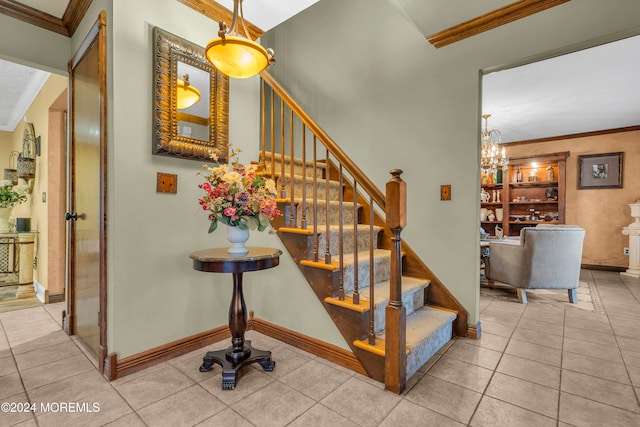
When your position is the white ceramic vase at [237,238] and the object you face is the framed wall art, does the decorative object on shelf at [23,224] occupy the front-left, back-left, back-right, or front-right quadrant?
back-left

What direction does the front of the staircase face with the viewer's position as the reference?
facing the viewer and to the right of the viewer

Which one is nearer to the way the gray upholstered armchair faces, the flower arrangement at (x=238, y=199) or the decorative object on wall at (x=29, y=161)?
the decorative object on wall

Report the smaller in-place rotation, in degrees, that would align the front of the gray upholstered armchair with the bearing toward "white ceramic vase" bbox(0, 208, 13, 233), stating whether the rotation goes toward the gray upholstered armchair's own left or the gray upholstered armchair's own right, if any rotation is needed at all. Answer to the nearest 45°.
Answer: approximately 90° to the gray upholstered armchair's own left

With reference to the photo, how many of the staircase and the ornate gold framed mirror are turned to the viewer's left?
0

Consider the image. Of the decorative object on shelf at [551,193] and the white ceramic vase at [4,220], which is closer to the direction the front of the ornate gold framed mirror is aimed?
the decorative object on shelf

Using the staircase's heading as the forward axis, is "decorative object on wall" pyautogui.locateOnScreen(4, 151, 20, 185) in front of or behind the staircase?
behind

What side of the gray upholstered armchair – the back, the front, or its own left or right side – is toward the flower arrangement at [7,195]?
left

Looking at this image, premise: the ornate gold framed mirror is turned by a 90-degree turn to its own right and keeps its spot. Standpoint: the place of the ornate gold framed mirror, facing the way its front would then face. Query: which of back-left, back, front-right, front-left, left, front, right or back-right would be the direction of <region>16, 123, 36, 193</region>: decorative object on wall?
right

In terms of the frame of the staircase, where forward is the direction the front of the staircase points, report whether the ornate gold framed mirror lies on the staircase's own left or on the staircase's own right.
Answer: on the staircase's own right

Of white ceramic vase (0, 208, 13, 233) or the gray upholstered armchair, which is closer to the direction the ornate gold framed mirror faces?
the gray upholstered armchair

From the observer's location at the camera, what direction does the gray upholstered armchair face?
facing away from the viewer and to the left of the viewer

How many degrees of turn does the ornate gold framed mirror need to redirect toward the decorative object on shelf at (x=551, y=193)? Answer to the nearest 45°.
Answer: approximately 45° to its left

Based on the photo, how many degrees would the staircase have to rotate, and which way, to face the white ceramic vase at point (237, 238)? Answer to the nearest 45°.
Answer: approximately 135° to its right
